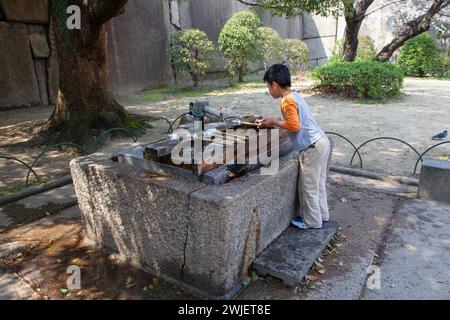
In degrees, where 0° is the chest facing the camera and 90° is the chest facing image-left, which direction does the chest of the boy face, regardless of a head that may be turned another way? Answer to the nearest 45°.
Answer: approximately 90°

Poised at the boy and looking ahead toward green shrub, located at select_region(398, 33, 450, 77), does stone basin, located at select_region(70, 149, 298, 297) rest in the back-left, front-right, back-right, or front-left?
back-left

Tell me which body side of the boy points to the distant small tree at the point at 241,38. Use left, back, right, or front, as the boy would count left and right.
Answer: right

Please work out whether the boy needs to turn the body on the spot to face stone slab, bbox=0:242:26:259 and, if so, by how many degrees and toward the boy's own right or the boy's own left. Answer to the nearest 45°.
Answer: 0° — they already face it

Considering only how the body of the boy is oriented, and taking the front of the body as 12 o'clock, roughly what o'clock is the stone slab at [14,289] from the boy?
The stone slab is roughly at 11 o'clock from the boy.

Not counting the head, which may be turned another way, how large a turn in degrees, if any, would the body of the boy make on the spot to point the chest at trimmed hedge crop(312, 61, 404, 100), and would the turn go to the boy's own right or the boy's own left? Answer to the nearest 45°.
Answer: approximately 90° to the boy's own right

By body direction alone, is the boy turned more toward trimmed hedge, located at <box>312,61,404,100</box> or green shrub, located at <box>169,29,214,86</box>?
the green shrub

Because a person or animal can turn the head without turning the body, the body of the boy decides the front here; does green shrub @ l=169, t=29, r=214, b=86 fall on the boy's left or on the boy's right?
on the boy's right
